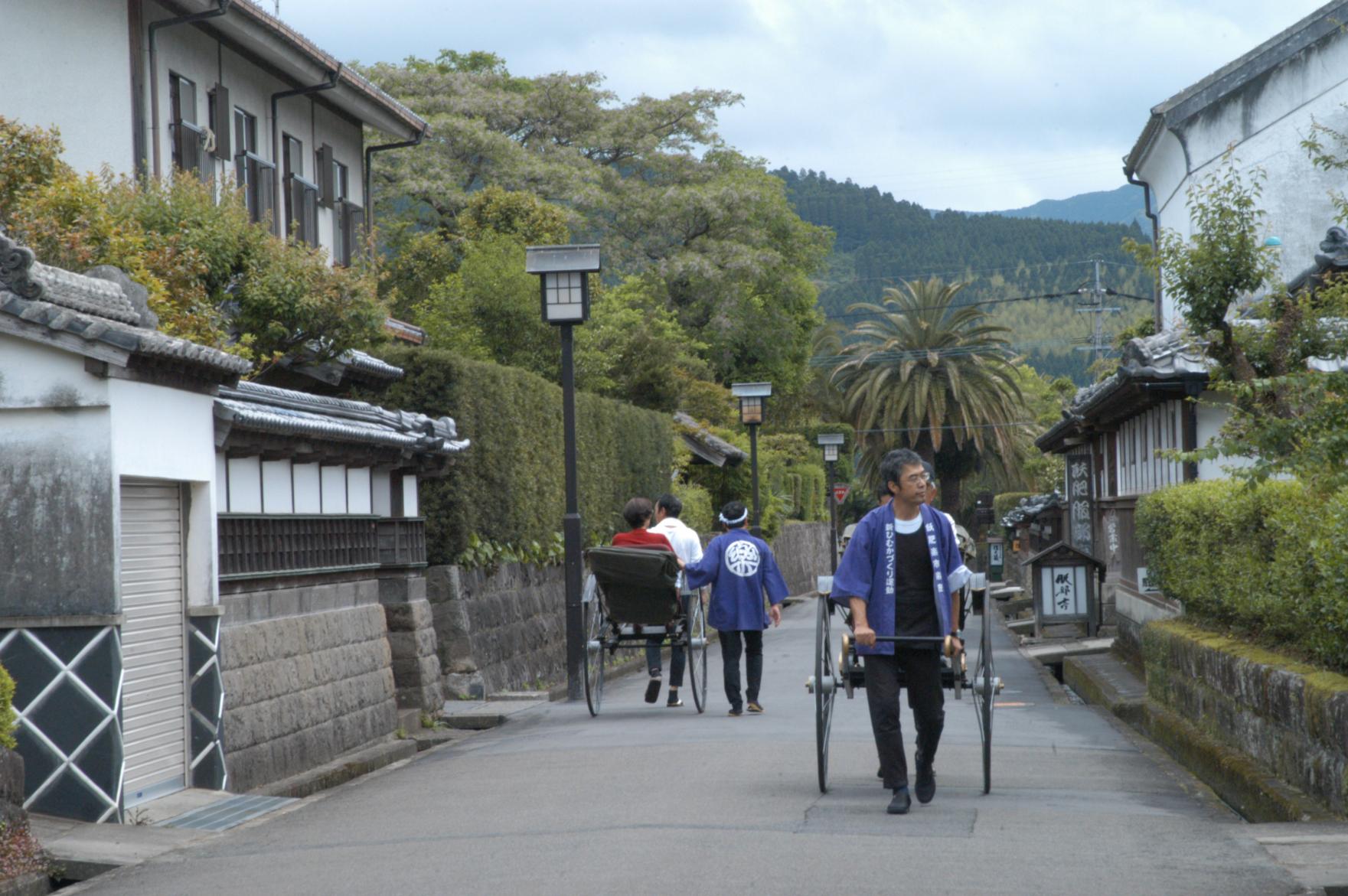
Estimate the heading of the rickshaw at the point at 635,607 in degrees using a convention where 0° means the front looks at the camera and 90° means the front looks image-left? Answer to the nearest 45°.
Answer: approximately 180°

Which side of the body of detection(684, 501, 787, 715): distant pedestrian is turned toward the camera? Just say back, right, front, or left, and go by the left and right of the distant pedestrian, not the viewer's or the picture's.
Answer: back

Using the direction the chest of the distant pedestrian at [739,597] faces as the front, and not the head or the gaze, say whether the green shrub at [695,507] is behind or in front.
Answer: in front

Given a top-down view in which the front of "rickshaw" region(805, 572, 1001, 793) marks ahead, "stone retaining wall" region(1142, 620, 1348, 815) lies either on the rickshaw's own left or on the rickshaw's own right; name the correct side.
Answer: on the rickshaw's own left

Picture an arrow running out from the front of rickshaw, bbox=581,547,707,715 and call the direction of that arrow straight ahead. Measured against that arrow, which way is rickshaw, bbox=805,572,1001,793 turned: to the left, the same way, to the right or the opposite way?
the opposite way

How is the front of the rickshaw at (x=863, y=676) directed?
toward the camera

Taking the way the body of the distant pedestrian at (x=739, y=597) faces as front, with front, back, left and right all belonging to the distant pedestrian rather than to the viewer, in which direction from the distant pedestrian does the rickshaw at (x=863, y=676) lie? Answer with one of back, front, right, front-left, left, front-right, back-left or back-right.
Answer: back

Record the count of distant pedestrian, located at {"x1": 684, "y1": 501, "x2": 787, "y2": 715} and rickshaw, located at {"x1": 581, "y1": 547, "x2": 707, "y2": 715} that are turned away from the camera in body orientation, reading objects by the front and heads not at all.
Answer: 2

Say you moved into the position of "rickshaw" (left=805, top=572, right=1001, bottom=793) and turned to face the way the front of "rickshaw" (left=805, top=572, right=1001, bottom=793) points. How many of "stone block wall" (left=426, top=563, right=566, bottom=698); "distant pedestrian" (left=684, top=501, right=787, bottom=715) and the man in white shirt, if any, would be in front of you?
0

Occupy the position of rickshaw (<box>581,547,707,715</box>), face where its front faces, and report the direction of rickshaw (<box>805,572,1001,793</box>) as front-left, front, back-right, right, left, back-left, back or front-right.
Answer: back

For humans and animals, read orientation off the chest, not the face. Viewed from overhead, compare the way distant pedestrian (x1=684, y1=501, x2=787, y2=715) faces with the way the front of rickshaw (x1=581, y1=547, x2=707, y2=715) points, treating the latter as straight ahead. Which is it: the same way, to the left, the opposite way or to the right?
the same way

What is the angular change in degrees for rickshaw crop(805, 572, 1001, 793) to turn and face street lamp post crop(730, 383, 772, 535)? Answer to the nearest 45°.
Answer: approximately 180°

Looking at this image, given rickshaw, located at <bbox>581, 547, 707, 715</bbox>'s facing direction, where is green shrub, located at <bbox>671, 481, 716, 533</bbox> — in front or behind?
in front

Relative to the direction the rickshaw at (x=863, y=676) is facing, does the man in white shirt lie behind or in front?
behind

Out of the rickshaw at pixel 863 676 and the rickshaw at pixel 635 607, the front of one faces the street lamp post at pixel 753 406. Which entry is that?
the rickshaw at pixel 635 607
